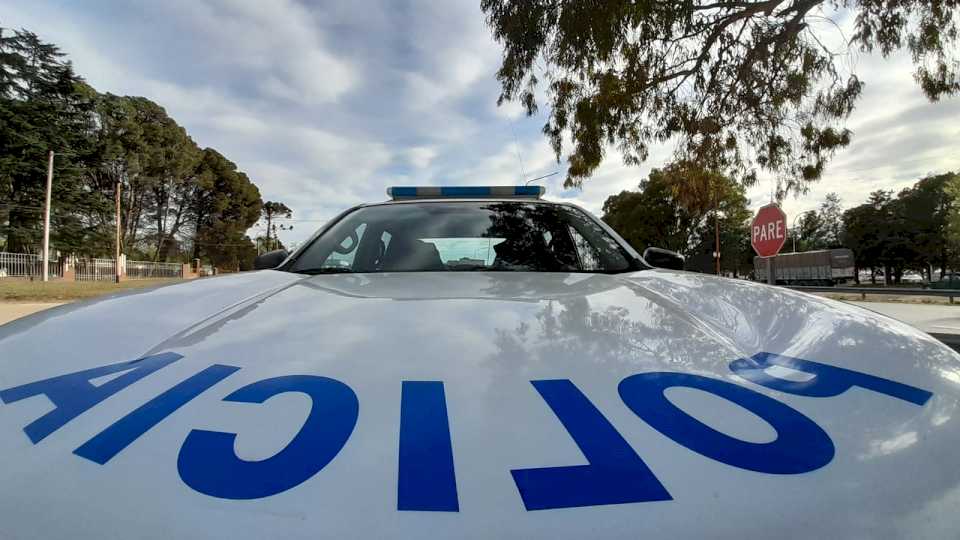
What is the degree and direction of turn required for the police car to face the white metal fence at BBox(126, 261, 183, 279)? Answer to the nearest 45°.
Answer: approximately 135° to its right

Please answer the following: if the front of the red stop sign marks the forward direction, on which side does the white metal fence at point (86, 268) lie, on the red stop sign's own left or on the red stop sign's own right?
on the red stop sign's own right

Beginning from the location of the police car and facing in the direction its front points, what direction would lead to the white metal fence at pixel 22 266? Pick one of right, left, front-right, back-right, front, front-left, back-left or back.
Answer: back-right

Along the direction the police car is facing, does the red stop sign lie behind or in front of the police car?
behind

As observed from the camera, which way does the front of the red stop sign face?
facing the viewer and to the left of the viewer

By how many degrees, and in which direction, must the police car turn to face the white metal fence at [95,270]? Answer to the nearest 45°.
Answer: approximately 135° to its right

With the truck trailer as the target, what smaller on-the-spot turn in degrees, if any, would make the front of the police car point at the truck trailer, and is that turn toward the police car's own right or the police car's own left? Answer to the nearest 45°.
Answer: approximately 135° to the police car's own left

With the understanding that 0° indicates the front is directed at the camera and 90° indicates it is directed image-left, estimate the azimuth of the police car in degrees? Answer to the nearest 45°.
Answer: approximately 0°

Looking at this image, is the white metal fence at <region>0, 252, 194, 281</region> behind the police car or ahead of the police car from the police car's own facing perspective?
behind

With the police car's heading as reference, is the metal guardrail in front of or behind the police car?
behind
